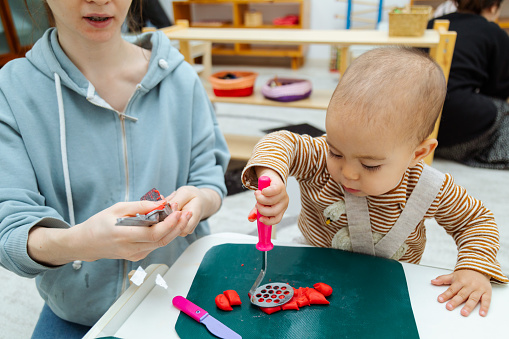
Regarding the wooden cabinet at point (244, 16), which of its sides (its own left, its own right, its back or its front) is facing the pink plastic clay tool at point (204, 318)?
front

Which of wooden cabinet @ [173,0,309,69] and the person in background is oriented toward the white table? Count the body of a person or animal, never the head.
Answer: the wooden cabinet

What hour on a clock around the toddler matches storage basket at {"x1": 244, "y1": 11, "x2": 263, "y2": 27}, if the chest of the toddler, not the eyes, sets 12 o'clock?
The storage basket is roughly at 4 o'clock from the toddler.

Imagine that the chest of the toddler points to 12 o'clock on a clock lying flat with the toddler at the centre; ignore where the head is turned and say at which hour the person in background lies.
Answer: The person in background is roughly at 5 o'clock from the toddler.

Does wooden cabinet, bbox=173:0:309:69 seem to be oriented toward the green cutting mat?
yes
